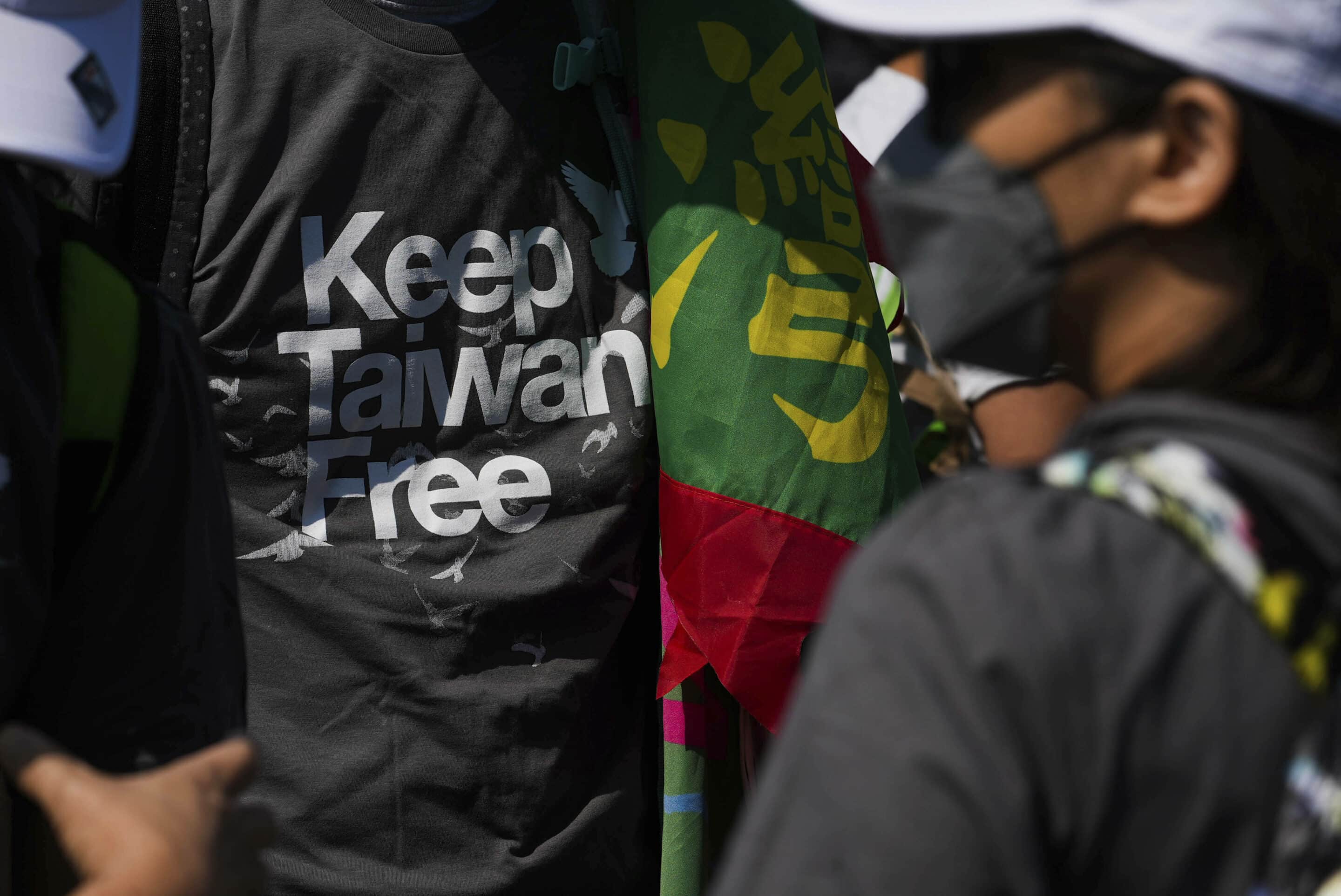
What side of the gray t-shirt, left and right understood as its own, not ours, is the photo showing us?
front
